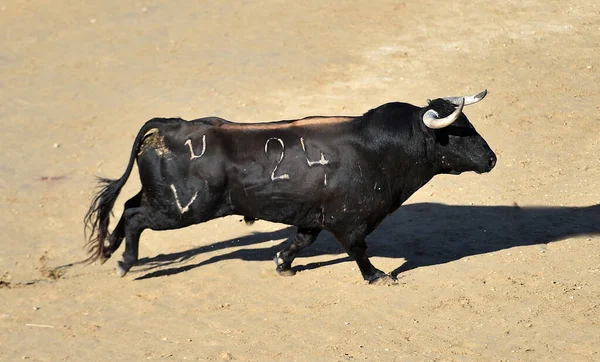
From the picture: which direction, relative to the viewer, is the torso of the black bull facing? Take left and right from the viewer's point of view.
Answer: facing to the right of the viewer
